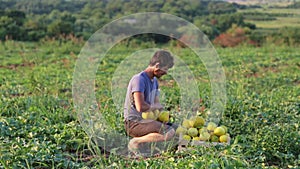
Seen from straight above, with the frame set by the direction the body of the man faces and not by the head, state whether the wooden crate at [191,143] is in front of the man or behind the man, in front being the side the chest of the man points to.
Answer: in front

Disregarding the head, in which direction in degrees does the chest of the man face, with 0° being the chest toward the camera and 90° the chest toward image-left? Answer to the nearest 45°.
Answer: approximately 270°
